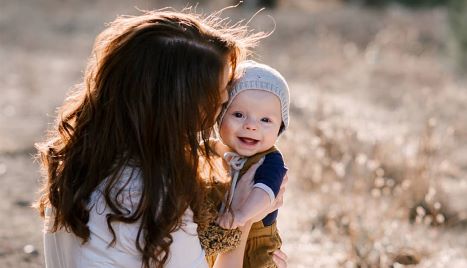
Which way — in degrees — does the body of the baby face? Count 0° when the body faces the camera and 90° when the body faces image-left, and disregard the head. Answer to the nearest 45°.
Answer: approximately 45°

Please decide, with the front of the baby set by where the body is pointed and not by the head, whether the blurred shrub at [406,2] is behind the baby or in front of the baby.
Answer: behind

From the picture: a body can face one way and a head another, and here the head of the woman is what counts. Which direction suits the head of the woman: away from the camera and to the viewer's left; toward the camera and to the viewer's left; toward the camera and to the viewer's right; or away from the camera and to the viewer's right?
away from the camera and to the viewer's right
